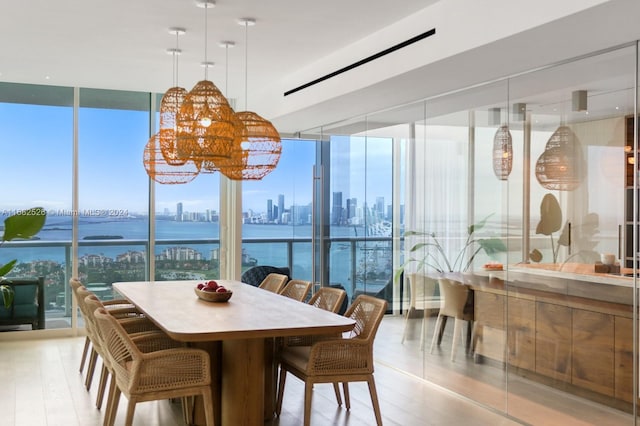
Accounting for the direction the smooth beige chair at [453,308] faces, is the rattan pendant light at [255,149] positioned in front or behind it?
behind

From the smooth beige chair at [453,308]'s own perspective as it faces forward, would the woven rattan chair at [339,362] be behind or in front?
behind

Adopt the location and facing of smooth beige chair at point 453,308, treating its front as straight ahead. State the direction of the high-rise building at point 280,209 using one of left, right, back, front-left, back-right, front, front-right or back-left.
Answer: left

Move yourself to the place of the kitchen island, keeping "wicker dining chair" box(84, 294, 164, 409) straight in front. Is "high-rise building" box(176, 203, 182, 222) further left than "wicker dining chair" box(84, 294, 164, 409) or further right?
right

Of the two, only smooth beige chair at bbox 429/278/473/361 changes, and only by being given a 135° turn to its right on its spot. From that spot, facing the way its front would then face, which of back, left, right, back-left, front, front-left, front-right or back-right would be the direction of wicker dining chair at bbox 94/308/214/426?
front-right

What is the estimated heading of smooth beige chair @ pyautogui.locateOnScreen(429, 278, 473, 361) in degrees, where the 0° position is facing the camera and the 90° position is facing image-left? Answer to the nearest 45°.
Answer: approximately 225°

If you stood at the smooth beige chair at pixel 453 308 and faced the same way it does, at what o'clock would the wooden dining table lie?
The wooden dining table is roughly at 6 o'clock from the smooth beige chair.

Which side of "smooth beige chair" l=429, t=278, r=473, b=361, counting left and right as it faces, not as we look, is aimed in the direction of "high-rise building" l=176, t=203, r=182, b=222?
left

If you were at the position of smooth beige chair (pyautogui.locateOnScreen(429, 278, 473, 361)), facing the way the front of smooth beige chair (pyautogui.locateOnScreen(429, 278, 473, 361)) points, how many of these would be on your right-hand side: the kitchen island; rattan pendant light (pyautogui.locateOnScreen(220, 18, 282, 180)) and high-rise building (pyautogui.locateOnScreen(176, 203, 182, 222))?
1

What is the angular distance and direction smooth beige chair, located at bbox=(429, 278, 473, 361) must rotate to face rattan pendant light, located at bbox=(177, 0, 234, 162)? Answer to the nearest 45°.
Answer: approximately 180°

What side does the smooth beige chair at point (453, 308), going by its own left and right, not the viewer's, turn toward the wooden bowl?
back
